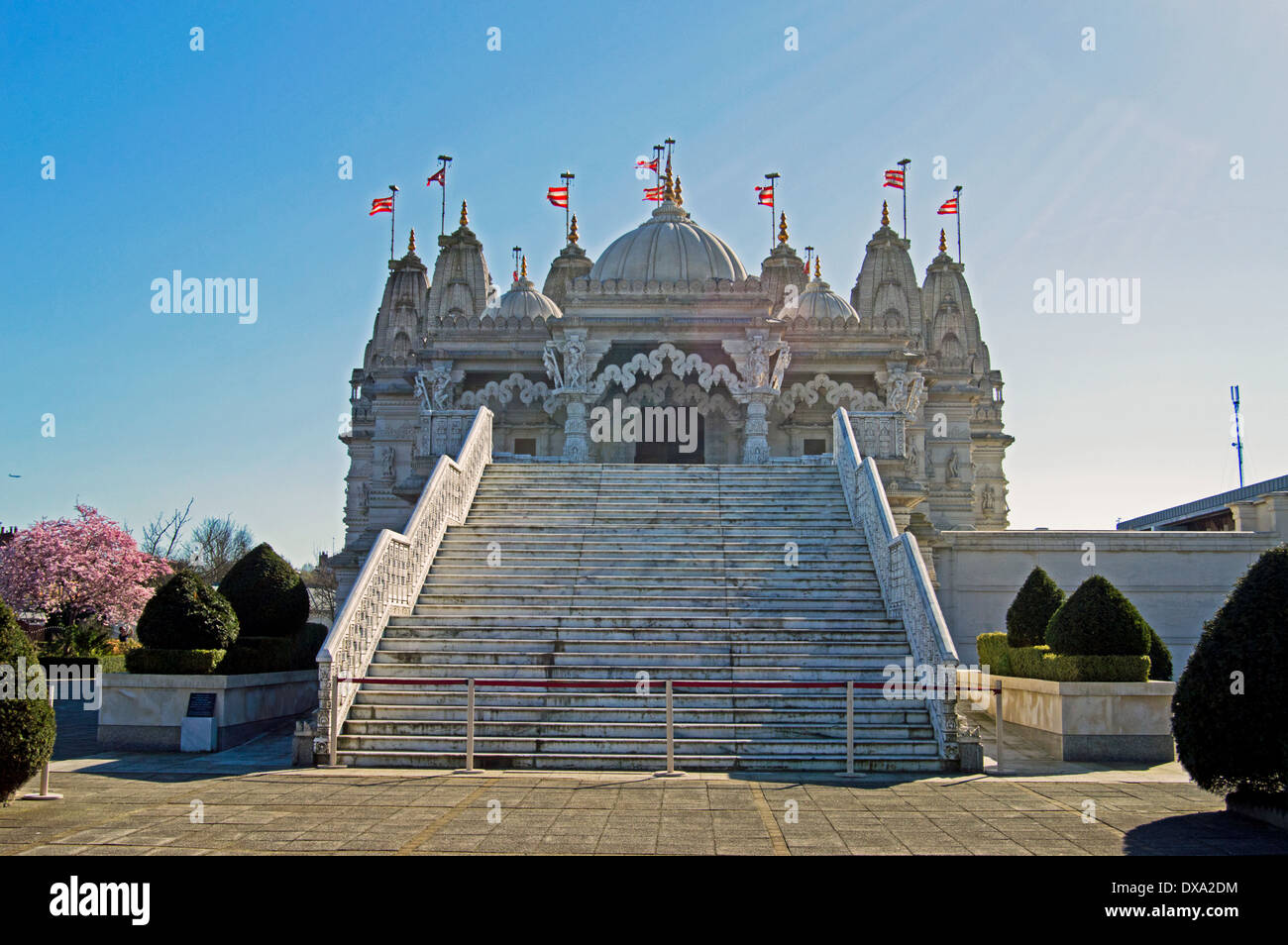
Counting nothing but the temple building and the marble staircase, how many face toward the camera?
2

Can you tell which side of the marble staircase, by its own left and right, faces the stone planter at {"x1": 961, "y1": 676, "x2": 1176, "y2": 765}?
left

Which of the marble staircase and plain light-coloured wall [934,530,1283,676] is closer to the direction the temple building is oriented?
the marble staircase

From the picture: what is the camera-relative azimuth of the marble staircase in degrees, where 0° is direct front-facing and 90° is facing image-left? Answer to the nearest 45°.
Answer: approximately 0°

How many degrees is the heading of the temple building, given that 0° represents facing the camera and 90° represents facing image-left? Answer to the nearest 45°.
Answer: approximately 0°

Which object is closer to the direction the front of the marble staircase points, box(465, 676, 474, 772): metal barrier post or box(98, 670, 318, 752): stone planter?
the metal barrier post

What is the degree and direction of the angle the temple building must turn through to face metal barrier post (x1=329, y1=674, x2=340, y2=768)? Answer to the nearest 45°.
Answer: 0° — it already faces it

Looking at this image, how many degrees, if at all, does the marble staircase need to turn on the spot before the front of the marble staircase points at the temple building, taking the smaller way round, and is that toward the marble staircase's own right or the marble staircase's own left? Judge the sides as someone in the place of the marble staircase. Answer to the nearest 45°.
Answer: approximately 180°

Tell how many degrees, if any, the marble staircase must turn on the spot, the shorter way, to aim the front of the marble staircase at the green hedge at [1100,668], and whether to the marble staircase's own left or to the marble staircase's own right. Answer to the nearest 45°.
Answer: approximately 90° to the marble staircase's own left
